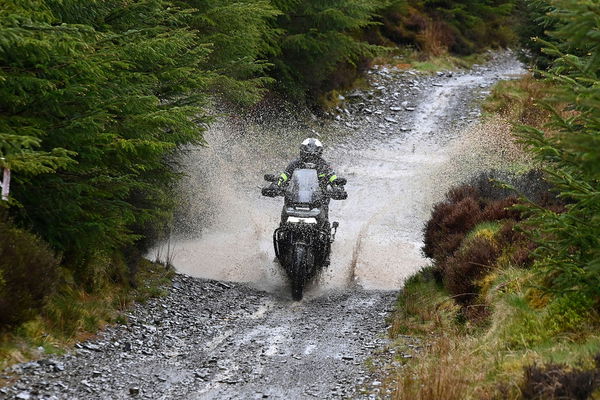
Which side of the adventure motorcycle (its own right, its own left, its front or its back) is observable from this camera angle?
front

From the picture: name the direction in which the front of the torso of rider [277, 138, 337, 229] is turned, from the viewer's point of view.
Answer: toward the camera

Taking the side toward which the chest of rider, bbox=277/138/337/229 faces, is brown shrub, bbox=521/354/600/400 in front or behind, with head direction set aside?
in front

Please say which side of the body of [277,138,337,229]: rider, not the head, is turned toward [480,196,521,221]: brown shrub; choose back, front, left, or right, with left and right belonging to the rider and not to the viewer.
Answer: left

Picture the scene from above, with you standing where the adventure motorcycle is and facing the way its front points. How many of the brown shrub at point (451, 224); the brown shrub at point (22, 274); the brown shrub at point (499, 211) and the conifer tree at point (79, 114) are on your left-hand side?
2

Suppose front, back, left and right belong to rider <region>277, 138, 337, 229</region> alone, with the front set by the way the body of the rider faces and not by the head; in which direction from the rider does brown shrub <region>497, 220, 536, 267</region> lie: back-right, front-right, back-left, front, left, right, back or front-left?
front-left

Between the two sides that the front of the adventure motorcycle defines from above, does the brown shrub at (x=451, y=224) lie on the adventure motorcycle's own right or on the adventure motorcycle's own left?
on the adventure motorcycle's own left

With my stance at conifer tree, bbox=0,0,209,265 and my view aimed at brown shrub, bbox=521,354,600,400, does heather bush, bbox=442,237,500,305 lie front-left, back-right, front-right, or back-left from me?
front-left

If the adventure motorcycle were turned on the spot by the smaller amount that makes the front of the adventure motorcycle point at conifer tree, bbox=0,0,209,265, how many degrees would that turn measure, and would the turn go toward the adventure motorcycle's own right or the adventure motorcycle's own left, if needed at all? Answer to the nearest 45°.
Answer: approximately 45° to the adventure motorcycle's own right

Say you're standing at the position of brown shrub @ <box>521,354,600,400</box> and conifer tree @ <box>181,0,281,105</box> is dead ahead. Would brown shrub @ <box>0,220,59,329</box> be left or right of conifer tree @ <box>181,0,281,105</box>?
left
